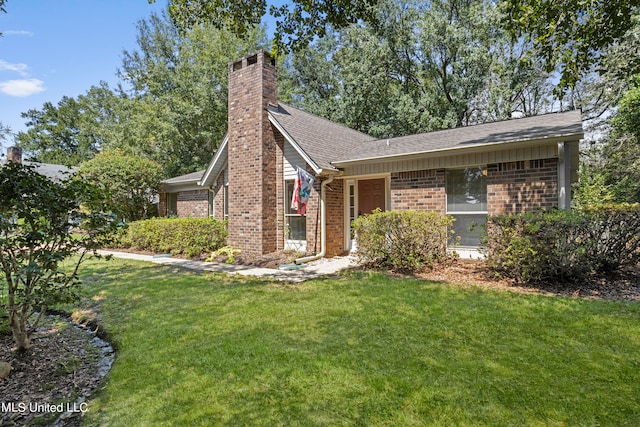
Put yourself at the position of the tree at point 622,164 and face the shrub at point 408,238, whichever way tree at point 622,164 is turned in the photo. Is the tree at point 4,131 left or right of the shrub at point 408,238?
right

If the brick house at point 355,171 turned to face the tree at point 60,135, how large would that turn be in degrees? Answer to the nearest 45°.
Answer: approximately 135° to its right

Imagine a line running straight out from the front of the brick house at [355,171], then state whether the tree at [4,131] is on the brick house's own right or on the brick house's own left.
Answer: on the brick house's own right

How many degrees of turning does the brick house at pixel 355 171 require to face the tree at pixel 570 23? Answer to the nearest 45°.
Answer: approximately 90° to its left

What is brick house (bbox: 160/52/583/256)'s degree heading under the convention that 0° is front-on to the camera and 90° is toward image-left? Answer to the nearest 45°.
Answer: approximately 0°

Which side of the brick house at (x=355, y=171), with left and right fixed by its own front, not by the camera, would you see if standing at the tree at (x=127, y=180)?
right

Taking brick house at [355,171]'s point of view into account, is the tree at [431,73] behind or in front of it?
behind
